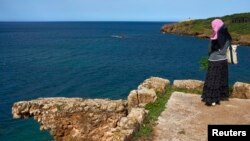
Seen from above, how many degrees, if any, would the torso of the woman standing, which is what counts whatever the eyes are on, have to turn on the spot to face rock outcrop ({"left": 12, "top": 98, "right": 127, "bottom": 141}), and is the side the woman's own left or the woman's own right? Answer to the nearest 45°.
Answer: approximately 90° to the woman's own left

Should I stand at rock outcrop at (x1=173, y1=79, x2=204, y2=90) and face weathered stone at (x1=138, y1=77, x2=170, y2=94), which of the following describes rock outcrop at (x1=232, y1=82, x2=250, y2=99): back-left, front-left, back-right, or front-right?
back-left

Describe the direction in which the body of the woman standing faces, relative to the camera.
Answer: to the viewer's left

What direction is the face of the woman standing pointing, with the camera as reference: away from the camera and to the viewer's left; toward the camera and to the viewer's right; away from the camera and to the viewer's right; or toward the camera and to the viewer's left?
away from the camera and to the viewer's left

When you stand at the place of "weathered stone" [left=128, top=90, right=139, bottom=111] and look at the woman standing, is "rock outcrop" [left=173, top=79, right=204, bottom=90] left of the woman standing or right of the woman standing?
left

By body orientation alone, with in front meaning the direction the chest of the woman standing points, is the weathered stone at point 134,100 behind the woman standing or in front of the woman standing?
in front

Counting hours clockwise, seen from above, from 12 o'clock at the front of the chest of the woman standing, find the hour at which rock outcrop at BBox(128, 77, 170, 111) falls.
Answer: The rock outcrop is roughly at 12 o'clock from the woman standing.

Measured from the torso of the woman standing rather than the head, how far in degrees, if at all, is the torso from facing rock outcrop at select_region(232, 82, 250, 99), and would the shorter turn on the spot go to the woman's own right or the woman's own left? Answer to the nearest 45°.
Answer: approximately 135° to the woman's own right

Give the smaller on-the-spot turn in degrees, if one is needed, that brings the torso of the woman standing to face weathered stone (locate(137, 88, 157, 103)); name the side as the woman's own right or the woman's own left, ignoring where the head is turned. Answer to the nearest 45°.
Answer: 0° — they already face it
